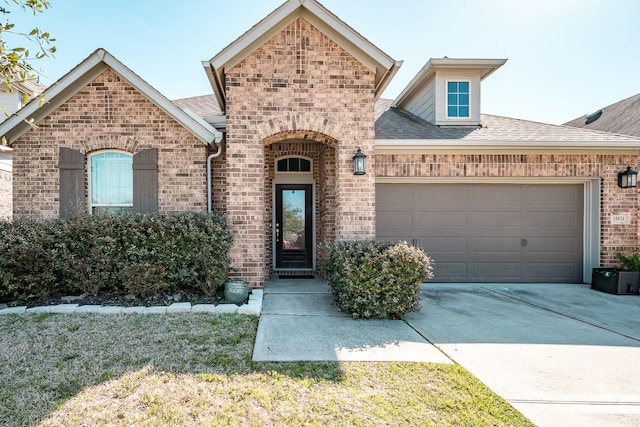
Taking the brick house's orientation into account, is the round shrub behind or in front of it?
in front

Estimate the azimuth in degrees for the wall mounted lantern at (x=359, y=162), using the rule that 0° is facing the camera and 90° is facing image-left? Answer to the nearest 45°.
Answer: approximately 0°

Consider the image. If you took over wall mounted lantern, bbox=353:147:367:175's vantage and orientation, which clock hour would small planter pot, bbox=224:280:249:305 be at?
The small planter pot is roughly at 2 o'clock from the wall mounted lantern.

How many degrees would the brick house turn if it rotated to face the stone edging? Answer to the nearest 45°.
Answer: approximately 45° to its right

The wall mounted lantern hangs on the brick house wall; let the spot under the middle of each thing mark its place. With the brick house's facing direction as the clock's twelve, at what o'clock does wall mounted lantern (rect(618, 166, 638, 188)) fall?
The wall mounted lantern is roughly at 9 o'clock from the brick house.

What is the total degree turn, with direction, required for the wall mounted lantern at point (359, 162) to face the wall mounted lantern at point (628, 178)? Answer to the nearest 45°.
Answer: approximately 90° to its left

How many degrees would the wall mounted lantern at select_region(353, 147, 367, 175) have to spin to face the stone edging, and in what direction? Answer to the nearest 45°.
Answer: approximately 45° to its right
